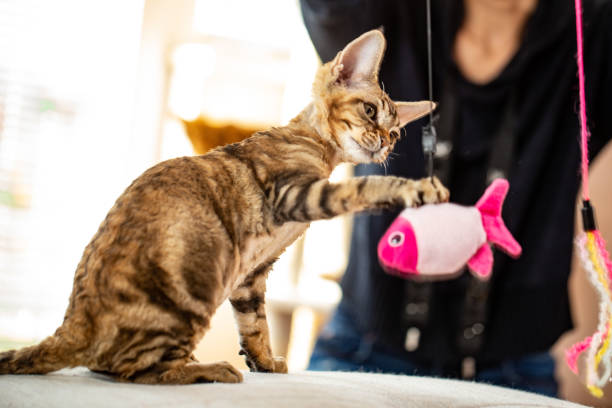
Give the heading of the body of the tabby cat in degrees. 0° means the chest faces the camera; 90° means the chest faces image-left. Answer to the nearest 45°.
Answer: approximately 270°

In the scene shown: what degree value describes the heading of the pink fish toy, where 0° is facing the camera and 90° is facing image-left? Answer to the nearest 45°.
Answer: approximately 90°

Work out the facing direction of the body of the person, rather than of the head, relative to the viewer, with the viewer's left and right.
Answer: facing the viewer

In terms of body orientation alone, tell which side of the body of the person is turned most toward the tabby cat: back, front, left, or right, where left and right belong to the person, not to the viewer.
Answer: front

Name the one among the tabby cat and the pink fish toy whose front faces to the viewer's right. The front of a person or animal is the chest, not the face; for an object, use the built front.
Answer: the tabby cat

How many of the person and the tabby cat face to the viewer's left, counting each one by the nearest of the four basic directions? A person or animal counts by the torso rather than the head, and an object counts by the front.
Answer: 0

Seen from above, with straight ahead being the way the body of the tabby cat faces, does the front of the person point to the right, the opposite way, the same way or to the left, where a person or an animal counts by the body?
to the right

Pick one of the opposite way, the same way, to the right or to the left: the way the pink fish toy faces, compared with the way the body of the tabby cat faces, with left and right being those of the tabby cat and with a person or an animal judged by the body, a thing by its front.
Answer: the opposite way
